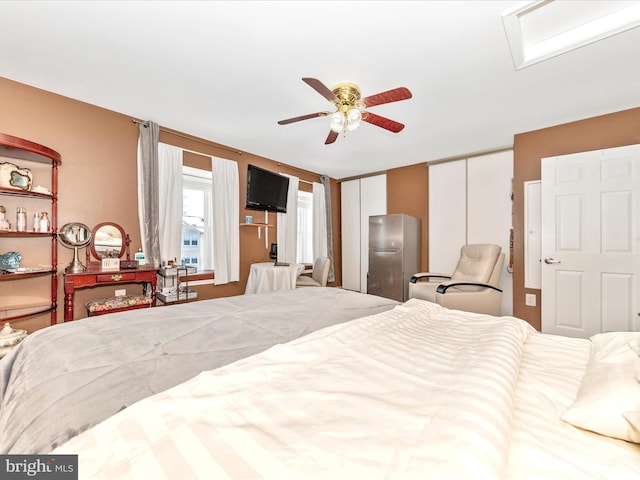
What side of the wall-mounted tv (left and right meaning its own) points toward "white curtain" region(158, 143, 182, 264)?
right

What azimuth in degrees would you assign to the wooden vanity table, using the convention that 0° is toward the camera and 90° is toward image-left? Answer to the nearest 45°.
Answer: approximately 315°

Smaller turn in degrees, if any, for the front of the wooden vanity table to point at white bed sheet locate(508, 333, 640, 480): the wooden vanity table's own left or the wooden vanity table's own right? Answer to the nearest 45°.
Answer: approximately 45° to the wooden vanity table's own right

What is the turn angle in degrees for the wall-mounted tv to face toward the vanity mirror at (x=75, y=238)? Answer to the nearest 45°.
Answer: approximately 90° to its right

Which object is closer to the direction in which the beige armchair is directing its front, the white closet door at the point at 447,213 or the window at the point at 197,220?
the window

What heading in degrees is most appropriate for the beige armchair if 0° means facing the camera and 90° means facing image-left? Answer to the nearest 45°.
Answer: approximately 45°
